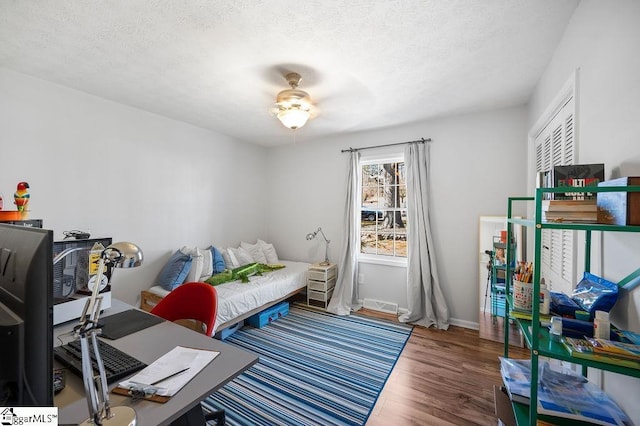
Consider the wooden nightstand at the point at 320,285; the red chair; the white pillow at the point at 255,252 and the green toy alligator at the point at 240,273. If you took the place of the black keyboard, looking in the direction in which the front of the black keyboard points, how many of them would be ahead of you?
4

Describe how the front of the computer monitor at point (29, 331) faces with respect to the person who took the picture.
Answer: facing away from the viewer and to the right of the viewer

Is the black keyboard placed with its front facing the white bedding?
yes

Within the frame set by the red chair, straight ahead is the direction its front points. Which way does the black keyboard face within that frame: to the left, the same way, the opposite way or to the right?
the opposite way

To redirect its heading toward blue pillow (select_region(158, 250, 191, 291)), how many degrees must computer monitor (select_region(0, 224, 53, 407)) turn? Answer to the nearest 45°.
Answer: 0° — it already faces it

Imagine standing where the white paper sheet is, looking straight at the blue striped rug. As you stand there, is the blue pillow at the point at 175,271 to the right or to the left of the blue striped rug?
left

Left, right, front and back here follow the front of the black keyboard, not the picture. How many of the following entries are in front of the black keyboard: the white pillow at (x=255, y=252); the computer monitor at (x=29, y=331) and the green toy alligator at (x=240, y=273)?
2

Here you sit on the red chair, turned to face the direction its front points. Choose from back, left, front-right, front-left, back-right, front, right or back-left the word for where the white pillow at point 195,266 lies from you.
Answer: back-right

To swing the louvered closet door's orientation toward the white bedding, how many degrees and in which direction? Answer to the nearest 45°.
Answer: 0° — it already faces it

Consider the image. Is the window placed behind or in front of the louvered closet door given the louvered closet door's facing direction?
in front

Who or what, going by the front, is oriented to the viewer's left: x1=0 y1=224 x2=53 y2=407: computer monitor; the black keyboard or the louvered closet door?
the louvered closet door

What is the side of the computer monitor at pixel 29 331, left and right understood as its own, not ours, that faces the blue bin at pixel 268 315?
front

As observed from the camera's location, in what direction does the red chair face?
facing the viewer and to the left of the viewer

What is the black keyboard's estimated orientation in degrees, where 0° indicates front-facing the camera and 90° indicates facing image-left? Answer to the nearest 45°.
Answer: approximately 225°

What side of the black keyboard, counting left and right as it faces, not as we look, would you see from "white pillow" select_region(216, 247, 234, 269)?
front

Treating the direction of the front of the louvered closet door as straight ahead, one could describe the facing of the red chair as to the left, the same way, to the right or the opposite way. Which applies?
to the left

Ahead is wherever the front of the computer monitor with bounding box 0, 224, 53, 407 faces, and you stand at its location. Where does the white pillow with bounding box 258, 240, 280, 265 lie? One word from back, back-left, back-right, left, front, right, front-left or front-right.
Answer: front

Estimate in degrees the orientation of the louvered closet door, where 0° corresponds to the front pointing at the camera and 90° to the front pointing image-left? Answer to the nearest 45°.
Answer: approximately 90°
